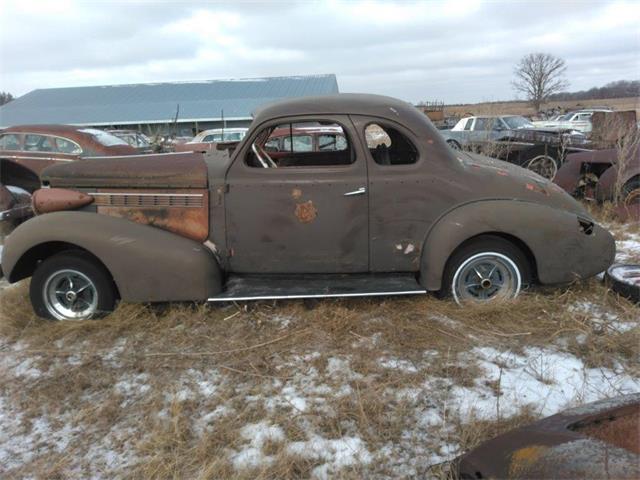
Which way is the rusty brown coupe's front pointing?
to the viewer's left

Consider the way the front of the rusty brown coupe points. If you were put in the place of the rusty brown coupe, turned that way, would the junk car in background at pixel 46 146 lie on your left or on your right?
on your right

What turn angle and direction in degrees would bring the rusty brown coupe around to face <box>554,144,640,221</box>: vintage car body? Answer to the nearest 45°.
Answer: approximately 135° to its right

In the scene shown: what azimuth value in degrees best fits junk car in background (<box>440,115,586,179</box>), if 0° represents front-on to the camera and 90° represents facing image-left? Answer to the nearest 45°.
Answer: approximately 315°

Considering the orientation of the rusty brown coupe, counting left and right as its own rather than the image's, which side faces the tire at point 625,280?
back
